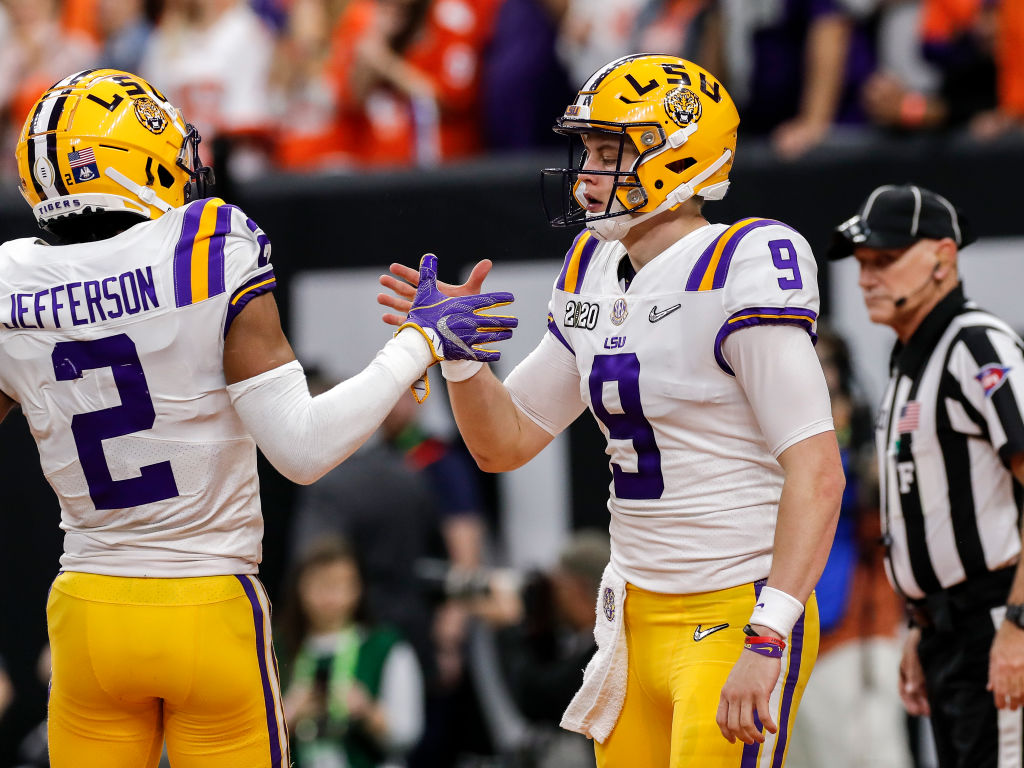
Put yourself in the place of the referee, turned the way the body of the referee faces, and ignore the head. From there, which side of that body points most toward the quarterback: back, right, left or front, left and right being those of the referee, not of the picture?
front

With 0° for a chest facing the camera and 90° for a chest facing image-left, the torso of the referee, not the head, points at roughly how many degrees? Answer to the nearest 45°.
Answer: approximately 45°

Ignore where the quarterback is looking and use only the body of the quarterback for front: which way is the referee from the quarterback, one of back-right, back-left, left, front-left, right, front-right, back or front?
back

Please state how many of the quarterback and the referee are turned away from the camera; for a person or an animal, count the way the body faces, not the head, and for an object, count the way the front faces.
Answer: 0

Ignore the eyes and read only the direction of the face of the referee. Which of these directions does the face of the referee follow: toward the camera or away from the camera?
toward the camera

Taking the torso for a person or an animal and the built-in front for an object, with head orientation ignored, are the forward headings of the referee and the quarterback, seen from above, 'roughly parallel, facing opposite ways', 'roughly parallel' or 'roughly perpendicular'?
roughly parallel

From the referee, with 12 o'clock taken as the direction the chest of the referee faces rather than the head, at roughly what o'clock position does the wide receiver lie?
The wide receiver is roughly at 12 o'clock from the referee.

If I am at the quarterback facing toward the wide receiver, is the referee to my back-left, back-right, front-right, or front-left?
back-right

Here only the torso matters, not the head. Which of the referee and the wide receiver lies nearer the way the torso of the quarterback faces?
the wide receiver

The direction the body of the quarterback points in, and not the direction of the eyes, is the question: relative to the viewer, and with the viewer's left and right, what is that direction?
facing the viewer and to the left of the viewer

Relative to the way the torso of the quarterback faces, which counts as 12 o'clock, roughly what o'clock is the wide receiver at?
The wide receiver is roughly at 1 o'clock from the quarterback.

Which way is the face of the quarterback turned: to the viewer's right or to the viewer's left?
to the viewer's left
